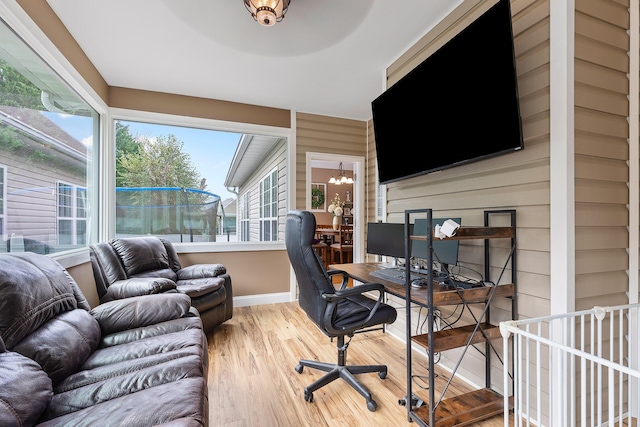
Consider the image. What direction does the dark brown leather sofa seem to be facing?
to the viewer's right

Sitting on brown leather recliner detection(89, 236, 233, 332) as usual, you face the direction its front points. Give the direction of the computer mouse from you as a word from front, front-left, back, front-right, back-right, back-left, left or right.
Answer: front

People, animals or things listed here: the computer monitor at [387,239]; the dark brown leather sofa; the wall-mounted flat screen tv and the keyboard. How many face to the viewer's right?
1

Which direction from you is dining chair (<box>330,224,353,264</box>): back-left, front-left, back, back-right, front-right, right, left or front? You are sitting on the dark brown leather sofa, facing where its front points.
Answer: front-left

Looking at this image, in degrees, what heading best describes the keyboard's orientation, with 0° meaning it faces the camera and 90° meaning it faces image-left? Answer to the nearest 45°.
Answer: approximately 45°

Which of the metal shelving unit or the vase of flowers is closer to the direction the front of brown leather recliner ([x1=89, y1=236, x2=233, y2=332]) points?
the metal shelving unit

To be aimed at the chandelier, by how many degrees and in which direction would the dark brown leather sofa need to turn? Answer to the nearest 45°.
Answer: approximately 45° to its left

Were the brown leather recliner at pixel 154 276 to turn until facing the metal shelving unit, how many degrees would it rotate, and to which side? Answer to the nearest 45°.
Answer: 0° — it already faces it

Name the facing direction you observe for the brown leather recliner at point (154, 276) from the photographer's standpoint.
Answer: facing the viewer and to the right of the viewer

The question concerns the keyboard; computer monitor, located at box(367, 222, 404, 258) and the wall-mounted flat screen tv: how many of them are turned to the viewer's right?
0

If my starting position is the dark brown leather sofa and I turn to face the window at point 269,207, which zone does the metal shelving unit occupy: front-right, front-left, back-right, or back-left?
front-right

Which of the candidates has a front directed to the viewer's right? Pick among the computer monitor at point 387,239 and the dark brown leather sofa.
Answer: the dark brown leather sofa

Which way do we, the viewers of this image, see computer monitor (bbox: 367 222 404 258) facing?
facing the viewer and to the left of the viewer
